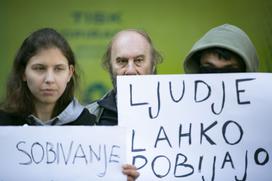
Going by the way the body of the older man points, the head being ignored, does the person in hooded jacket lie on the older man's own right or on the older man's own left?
on the older man's own left

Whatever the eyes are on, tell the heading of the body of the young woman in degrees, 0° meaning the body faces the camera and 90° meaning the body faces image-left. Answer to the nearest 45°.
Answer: approximately 0°

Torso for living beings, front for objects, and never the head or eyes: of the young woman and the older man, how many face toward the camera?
2

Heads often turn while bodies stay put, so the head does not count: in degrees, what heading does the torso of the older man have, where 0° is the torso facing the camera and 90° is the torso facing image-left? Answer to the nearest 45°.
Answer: approximately 0°

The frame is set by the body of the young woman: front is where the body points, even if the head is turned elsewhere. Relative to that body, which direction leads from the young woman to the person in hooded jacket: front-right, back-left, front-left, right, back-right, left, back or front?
left
